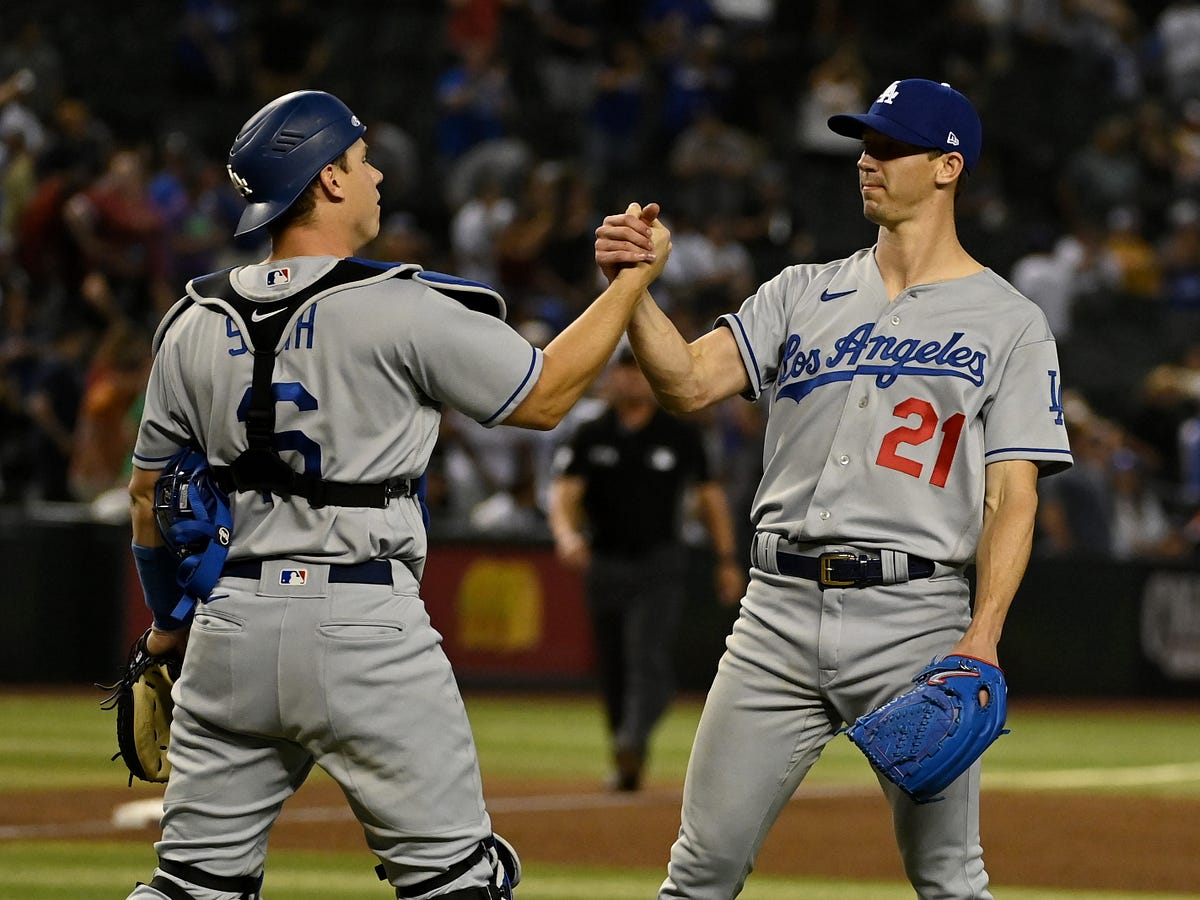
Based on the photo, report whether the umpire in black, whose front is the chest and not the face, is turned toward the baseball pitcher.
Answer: yes

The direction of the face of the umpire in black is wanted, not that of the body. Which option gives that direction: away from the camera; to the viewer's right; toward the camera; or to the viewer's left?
toward the camera

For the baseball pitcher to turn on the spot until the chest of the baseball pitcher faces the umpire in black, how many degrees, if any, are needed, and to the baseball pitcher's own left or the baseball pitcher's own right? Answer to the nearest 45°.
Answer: approximately 135° to the baseball pitcher's own right

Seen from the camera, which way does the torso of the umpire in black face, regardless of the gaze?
toward the camera

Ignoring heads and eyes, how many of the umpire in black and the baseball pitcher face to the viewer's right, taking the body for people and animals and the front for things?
0
